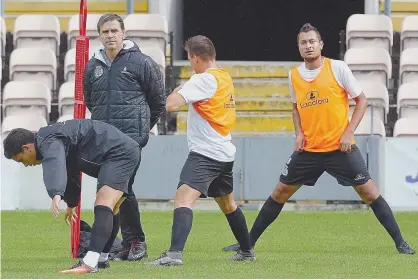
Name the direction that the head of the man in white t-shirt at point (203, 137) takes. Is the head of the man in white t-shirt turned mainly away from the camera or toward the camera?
away from the camera

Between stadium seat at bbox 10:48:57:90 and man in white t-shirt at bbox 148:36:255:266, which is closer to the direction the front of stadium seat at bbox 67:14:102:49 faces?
the man in white t-shirt

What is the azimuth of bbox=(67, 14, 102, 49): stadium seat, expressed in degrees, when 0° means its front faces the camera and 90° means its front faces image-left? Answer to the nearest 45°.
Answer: approximately 0°

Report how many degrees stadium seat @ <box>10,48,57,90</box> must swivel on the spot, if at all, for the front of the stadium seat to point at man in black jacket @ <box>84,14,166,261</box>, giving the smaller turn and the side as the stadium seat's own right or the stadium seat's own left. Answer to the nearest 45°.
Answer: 0° — it already faces them

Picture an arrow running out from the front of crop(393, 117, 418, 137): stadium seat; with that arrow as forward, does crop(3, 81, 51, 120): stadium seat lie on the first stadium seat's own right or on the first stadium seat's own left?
on the first stadium seat's own right

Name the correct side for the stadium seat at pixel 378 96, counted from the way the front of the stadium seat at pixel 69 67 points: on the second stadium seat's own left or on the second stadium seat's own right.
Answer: on the second stadium seat's own left
